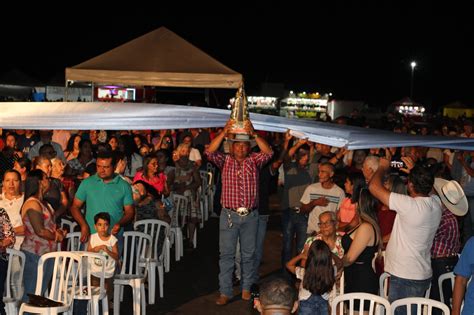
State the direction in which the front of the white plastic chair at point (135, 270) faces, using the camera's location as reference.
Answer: facing the viewer and to the left of the viewer

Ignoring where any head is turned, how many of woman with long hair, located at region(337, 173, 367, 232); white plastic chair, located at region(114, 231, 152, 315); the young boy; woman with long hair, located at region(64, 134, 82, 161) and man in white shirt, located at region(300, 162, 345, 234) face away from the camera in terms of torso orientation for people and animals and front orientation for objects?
0

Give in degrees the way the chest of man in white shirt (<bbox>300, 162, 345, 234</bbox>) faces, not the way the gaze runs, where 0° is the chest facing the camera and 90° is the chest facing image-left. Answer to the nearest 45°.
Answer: approximately 45°

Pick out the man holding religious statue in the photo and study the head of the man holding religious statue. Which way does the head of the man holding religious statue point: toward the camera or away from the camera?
toward the camera

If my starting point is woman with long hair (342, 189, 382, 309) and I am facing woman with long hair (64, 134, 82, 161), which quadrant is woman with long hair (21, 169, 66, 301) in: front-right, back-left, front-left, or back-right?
front-left

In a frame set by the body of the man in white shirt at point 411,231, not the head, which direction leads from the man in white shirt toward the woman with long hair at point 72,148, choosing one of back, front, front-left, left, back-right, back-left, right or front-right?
front

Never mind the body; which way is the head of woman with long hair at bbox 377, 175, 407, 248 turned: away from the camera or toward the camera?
away from the camera

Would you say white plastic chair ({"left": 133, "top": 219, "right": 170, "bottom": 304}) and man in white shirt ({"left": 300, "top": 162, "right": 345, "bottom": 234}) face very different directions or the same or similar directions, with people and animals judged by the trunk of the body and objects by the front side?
same or similar directions

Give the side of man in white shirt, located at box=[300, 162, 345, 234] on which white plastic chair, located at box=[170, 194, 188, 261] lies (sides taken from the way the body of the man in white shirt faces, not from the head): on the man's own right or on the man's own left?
on the man's own right

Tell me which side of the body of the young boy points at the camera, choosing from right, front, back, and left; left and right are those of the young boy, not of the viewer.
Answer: front

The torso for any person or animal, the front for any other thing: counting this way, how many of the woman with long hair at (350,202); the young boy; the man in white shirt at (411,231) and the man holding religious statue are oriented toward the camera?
2

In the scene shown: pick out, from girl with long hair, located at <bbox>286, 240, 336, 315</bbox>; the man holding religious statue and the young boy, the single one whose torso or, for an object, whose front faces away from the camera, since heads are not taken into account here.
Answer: the girl with long hair

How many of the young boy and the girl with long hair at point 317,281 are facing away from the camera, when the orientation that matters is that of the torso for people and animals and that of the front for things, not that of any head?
1

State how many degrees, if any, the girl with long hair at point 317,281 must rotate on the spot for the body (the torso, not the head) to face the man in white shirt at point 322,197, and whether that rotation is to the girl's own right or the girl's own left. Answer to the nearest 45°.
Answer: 0° — they already face them
